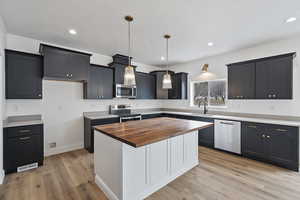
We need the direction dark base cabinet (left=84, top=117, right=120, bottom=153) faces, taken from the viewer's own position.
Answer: facing the viewer and to the right of the viewer

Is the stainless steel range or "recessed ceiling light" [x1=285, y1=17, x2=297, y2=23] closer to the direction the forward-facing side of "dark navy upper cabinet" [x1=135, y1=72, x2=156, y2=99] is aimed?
the recessed ceiling light

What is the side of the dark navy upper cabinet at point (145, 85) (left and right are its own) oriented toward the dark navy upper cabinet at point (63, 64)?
right

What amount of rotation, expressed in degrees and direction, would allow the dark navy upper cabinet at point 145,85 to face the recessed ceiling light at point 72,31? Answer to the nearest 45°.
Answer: approximately 90° to its right

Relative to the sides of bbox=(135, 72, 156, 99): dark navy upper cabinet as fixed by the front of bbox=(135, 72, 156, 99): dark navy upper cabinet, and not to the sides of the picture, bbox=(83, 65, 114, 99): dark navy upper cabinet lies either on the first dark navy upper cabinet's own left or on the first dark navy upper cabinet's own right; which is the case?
on the first dark navy upper cabinet's own right

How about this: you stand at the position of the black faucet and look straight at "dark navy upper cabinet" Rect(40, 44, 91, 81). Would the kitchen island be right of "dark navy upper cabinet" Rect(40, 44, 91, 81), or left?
left

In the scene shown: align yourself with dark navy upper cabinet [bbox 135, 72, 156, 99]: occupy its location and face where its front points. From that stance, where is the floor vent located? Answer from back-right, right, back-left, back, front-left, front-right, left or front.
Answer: right

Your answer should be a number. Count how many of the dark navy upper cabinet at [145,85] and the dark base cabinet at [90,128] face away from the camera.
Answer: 0

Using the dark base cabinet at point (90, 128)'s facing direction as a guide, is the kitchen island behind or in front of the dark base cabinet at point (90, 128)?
in front

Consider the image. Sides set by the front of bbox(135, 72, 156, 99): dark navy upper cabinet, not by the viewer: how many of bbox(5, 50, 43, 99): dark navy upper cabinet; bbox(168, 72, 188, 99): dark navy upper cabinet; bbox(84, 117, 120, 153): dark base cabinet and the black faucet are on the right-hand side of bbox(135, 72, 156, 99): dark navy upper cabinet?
2

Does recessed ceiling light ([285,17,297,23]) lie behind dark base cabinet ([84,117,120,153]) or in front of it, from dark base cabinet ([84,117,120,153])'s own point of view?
in front

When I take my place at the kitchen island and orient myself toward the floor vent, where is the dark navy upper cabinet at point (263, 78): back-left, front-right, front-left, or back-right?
back-right

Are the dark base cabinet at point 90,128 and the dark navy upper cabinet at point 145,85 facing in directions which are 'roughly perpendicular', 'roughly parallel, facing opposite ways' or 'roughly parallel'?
roughly parallel

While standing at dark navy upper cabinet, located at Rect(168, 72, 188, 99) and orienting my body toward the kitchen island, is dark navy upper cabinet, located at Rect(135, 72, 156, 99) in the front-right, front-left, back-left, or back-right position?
front-right
